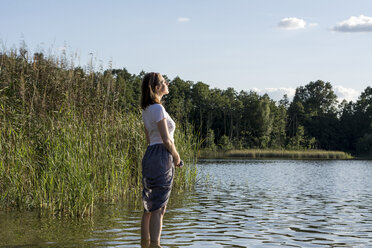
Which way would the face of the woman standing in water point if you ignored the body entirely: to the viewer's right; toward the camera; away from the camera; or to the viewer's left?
to the viewer's right

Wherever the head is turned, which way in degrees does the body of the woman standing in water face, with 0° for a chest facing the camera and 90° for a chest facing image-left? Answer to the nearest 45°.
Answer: approximately 270°
